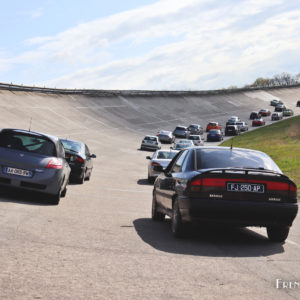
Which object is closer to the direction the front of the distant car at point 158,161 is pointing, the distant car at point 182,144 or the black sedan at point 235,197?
the distant car

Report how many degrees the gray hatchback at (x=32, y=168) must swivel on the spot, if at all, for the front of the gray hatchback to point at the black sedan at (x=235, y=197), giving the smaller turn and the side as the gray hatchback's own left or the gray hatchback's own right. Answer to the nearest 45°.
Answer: approximately 135° to the gray hatchback's own right

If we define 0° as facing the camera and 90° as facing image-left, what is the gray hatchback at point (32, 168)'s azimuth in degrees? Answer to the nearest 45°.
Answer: approximately 180°

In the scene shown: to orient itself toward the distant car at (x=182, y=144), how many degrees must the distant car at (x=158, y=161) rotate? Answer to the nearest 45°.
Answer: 0° — it already faces it

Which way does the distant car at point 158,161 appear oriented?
away from the camera

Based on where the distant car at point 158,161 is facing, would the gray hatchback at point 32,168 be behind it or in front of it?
behind

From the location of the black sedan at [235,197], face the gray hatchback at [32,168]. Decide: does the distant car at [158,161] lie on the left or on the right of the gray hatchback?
right
